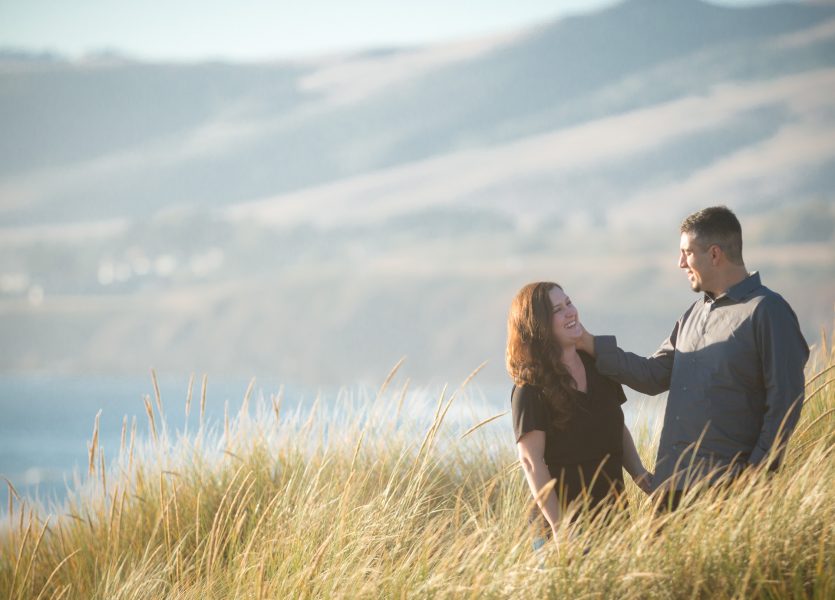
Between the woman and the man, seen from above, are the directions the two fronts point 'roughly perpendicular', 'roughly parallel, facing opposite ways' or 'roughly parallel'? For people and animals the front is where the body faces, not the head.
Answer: roughly perpendicular

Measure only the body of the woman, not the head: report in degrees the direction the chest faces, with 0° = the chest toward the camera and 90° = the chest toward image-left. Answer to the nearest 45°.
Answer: approximately 315°

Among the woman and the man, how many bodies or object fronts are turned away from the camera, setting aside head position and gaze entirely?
0

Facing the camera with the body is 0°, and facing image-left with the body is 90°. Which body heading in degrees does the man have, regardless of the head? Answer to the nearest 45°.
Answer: approximately 45°

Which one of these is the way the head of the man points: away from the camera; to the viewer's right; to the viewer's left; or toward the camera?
to the viewer's left
